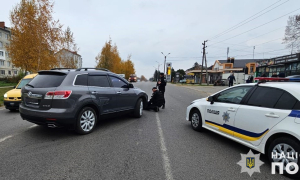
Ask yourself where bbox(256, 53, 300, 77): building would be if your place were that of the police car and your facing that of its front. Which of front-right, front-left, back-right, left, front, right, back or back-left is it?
front-right

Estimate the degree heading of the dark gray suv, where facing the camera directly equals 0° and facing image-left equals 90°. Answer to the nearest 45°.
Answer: approximately 225°

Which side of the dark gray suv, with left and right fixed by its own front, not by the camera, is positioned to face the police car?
right

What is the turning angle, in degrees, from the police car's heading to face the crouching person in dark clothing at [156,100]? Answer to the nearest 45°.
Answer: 0° — it already faces them

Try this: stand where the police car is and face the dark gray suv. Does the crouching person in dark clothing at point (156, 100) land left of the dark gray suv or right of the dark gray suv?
right

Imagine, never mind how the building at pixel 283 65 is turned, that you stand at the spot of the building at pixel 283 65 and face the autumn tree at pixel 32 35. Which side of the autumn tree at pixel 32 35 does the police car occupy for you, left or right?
left

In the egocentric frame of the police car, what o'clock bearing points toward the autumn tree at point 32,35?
The autumn tree is roughly at 11 o'clock from the police car.

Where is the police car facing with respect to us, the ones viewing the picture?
facing away from the viewer and to the left of the viewer

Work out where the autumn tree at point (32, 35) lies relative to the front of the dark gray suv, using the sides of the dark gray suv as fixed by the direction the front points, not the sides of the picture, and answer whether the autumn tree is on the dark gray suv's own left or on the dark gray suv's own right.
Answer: on the dark gray suv's own left

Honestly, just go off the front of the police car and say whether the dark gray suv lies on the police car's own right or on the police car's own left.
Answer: on the police car's own left
